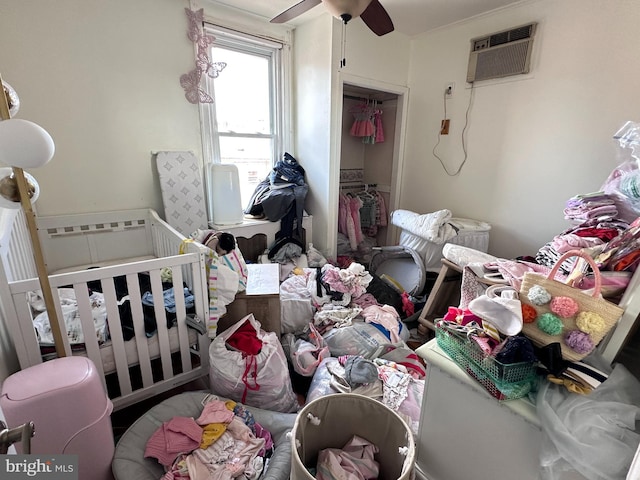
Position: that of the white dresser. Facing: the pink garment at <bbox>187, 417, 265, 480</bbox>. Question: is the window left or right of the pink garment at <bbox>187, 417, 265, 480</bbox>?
right

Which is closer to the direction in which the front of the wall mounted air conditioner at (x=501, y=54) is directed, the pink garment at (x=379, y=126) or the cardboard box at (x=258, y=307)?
the cardboard box

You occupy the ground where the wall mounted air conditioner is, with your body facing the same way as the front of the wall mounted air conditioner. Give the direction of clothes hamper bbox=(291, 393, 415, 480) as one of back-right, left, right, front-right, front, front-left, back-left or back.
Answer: front-left

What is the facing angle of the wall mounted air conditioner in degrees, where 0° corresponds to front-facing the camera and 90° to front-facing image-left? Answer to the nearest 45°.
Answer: approximately 45°

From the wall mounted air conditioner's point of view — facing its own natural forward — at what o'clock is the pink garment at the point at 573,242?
The pink garment is roughly at 10 o'clock from the wall mounted air conditioner.

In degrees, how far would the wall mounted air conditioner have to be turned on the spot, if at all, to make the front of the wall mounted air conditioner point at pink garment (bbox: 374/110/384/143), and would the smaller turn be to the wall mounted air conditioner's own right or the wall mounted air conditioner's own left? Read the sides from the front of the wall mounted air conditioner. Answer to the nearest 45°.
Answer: approximately 90° to the wall mounted air conditioner's own right

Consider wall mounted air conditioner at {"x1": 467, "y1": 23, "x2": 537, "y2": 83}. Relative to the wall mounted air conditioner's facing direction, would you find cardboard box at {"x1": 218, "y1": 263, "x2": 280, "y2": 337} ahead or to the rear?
ahead

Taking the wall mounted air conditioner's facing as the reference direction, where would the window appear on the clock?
The window is roughly at 1 o'clock from the wall mounted air conditioner.

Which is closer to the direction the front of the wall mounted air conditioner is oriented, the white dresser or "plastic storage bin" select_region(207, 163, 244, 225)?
the plastic storage bin

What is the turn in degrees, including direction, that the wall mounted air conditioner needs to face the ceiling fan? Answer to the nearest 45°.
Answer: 0° — it already faces it

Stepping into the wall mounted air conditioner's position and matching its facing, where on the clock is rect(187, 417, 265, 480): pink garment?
The pink garment is roughly at 11 o'clock from the wall mounted air conditioner.
